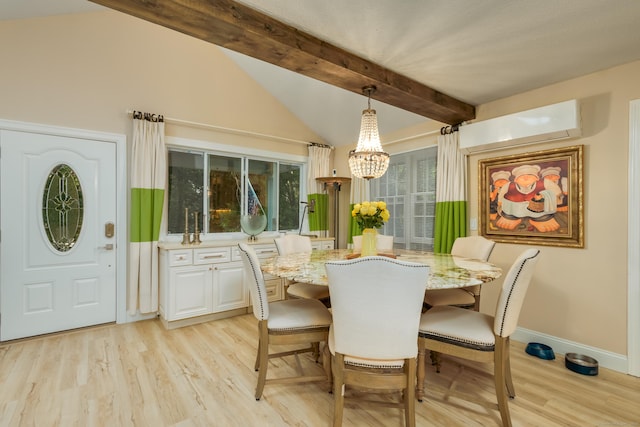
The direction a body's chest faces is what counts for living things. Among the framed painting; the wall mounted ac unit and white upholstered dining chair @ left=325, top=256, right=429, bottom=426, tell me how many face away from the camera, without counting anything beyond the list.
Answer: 1

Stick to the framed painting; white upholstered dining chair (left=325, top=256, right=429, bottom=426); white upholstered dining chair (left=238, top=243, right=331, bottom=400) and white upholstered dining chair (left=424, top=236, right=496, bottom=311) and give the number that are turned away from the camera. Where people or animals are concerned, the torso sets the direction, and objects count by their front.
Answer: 1

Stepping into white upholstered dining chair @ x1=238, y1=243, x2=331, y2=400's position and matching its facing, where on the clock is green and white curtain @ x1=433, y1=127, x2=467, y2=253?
The green and white curtain is roughly at 11 o'clock from the white upholstered dining chair.

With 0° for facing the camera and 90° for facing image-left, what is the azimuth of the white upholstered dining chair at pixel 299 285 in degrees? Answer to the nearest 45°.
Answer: approximately 315°

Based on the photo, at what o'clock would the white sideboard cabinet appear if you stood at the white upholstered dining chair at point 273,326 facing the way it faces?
The white sideboard cabinet is roughly at 8 o'clock from the white upholstered dining chair.

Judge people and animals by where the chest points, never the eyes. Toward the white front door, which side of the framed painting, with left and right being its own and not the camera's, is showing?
front

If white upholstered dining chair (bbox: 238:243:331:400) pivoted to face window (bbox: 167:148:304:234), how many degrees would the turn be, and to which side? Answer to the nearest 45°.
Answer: approximately 90° to its left

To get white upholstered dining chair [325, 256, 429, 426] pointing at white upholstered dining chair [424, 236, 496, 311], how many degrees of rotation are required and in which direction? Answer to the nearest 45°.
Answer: approximately 45° to its right

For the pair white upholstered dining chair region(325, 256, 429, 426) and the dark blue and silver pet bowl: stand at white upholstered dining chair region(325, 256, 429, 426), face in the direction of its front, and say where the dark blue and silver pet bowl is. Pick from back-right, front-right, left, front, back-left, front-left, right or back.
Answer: front-right

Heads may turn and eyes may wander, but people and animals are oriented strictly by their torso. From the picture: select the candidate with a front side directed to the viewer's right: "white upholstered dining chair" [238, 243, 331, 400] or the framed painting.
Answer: the white upholstered dining chair

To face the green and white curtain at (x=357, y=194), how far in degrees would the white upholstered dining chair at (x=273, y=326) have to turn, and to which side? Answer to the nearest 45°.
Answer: approximately 45° to its left

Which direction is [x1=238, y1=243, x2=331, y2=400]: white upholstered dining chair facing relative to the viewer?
to the viewer's right

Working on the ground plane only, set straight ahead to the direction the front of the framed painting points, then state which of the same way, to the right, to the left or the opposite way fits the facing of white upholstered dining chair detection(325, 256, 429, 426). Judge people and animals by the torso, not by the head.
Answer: to the right

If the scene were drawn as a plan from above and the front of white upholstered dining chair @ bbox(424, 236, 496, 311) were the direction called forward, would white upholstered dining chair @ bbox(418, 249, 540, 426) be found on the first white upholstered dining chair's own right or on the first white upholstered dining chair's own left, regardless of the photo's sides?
on the first white upholstered dining chair's own left

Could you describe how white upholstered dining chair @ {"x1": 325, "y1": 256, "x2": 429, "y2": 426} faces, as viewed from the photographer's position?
facing away from the viewer

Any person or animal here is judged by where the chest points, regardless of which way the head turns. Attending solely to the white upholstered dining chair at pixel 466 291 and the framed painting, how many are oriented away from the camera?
0
